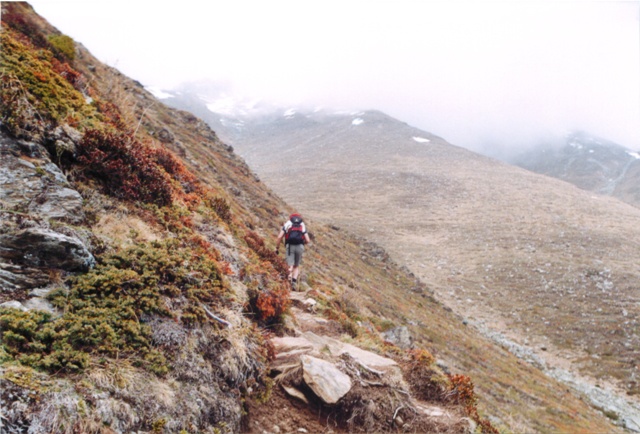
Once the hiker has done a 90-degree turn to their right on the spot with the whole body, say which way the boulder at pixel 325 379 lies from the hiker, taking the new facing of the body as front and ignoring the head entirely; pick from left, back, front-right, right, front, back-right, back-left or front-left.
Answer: right

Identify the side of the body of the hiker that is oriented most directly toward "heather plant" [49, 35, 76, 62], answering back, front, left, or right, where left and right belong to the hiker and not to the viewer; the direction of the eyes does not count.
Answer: left

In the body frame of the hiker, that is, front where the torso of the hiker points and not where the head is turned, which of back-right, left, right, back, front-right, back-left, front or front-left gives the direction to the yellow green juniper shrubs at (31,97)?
back-left

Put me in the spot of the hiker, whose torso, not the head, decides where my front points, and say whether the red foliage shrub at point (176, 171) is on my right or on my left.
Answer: on my left

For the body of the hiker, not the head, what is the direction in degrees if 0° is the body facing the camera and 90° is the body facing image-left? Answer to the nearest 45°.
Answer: approximately 180°

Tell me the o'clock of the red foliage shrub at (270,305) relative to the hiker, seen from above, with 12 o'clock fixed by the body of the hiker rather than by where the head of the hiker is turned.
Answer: The red foliage shrub is roughly at 6 o'clock from the hiker.

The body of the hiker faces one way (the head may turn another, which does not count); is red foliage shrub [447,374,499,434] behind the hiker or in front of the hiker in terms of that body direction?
behind

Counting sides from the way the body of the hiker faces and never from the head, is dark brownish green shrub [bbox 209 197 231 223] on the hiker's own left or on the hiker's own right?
on the hiker's own left

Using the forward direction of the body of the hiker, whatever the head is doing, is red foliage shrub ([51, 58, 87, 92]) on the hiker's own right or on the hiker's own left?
on the hiker's own left
